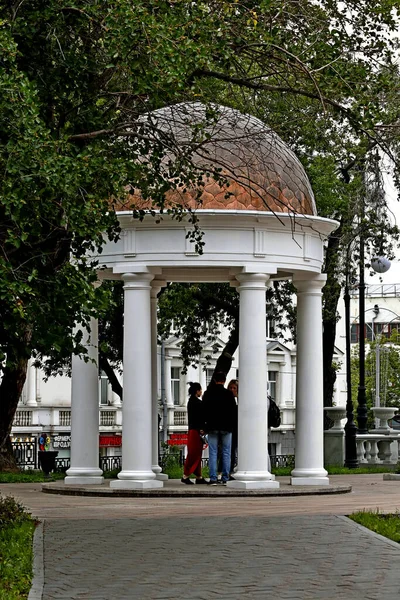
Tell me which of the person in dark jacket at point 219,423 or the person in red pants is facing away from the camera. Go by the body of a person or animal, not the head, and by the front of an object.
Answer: the person in dark jacket

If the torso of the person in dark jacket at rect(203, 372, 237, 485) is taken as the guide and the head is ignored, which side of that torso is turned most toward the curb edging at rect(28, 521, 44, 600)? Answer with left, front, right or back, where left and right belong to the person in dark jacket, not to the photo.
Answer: back

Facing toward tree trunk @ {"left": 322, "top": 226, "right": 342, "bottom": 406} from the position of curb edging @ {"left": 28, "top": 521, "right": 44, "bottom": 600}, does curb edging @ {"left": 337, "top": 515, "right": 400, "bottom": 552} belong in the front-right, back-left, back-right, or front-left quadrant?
front-right

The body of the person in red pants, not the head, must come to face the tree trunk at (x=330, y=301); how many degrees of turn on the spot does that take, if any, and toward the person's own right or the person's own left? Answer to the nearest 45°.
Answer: approximately 90° to the person's own left

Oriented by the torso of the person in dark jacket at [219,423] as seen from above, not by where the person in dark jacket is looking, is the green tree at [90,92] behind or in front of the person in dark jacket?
behind

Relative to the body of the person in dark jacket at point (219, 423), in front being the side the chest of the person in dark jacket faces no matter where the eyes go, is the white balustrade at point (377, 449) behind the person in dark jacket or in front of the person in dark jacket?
in front

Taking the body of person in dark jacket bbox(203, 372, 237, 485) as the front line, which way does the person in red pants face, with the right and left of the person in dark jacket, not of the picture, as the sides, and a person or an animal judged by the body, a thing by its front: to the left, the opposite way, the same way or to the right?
to the right

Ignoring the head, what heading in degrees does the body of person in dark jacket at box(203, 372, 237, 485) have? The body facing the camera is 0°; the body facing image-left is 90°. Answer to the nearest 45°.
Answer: approximately 180°

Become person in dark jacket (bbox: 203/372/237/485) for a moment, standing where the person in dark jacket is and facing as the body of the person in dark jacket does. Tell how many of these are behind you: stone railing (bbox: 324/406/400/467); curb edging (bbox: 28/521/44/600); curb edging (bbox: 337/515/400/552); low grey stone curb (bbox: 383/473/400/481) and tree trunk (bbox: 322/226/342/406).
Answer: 2

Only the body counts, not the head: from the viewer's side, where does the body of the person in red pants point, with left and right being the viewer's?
facing to the right of the viewer
